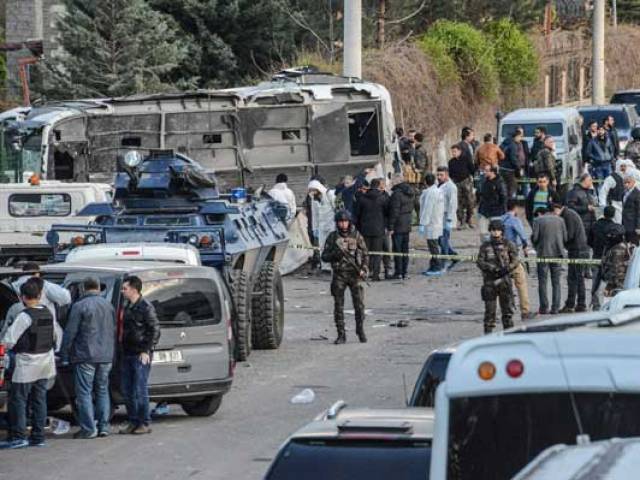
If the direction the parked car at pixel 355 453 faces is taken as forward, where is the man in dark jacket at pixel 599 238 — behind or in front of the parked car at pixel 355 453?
in front

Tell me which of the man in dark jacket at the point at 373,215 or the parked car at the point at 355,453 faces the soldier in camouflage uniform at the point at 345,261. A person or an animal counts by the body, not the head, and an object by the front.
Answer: the parked car

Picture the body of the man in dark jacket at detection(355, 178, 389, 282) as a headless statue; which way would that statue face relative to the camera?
away from the camera

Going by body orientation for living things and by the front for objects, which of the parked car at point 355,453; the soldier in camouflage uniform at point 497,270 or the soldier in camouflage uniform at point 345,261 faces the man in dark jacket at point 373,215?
the parked car

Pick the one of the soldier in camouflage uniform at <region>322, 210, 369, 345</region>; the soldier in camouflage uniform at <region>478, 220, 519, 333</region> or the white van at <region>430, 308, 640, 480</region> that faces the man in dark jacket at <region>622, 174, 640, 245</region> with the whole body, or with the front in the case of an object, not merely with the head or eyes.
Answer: the white van

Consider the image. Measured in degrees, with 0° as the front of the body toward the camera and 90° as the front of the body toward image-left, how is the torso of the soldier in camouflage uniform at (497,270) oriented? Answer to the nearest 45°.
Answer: approximately 0°

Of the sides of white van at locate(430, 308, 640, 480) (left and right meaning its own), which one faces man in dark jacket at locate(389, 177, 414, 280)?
front

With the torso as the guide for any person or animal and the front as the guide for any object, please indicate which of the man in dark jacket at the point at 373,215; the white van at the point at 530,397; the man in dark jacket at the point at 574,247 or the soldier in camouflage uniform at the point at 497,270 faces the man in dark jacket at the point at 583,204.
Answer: the white van

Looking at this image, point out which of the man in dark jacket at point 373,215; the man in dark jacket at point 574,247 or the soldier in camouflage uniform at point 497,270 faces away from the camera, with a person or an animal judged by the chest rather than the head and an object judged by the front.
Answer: the man in dark jacket at point 373,215

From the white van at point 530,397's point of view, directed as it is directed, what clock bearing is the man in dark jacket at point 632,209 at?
The man in dark jacket is roughly at 12 o'clock from the white van.

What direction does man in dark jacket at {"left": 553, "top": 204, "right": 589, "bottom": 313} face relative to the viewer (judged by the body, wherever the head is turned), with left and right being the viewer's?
facing to the left of the viewer

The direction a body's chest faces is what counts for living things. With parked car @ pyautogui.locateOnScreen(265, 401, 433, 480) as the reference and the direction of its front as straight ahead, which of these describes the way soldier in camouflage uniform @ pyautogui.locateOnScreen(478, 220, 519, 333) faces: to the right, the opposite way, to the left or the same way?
the opposite way

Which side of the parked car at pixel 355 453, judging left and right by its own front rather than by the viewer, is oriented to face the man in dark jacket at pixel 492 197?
front
